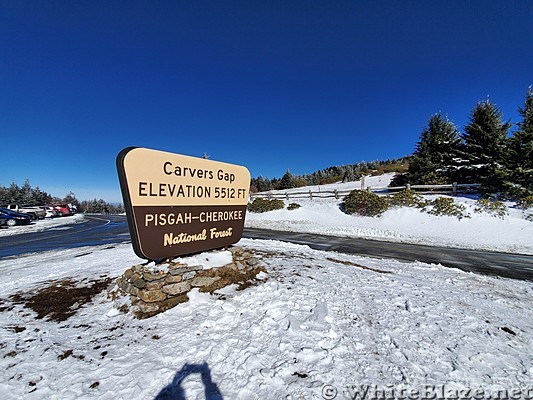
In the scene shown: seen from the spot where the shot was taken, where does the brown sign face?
facing the viewer and to the right of the viewer

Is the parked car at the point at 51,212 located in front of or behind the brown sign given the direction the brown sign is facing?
behind

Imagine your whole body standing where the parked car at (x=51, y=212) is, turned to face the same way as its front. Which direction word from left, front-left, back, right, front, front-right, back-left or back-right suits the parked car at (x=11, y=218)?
left

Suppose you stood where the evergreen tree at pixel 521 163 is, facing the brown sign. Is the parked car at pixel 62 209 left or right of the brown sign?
right

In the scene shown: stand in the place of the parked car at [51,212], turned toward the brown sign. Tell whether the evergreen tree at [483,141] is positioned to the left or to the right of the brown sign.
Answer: left

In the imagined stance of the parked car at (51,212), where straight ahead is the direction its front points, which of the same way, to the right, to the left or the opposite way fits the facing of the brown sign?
the same way

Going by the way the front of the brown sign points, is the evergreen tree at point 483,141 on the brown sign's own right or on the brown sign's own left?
on the brown sign's own left

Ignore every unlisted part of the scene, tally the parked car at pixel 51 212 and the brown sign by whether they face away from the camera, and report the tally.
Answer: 0
